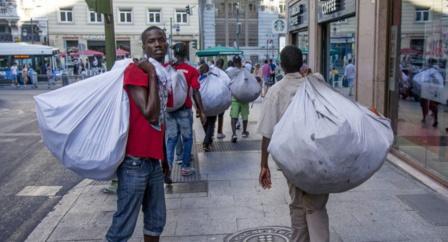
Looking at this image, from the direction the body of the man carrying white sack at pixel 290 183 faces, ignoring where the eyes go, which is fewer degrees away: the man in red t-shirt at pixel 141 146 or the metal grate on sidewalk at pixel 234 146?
the metal grate on sidewalk

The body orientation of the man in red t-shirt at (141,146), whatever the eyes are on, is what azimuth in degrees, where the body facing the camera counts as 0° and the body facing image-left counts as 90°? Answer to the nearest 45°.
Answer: approximately 315°

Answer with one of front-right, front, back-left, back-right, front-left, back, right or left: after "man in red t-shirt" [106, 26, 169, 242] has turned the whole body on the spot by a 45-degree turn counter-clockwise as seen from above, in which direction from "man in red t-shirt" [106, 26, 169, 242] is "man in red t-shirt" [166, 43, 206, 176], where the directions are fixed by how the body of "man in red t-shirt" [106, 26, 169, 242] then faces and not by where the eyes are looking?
left

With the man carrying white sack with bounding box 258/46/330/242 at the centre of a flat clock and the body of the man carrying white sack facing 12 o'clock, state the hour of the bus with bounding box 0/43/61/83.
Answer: The bus is roughly at 11 o'clock from the man carrying white sack.

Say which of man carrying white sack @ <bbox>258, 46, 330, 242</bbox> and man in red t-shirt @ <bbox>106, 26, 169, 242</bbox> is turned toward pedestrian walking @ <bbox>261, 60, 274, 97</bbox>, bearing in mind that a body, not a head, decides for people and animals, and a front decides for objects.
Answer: the man carrying white sack

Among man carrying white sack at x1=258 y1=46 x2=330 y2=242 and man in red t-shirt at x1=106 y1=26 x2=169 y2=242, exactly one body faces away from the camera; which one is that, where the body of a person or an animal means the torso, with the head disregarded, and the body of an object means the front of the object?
the man carrying white sack

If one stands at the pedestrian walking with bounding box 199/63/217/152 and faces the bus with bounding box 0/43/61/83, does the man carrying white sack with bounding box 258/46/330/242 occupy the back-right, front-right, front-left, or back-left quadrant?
back-left

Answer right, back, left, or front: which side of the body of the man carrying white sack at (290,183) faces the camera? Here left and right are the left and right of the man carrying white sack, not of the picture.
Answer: back

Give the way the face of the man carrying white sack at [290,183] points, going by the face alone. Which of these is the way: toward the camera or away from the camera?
away from the camera

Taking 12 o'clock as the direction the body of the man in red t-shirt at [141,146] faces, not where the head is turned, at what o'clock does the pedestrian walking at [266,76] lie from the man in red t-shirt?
The pedestrian walking is roughly at 8 o'clock from the man in red t-shirt.
